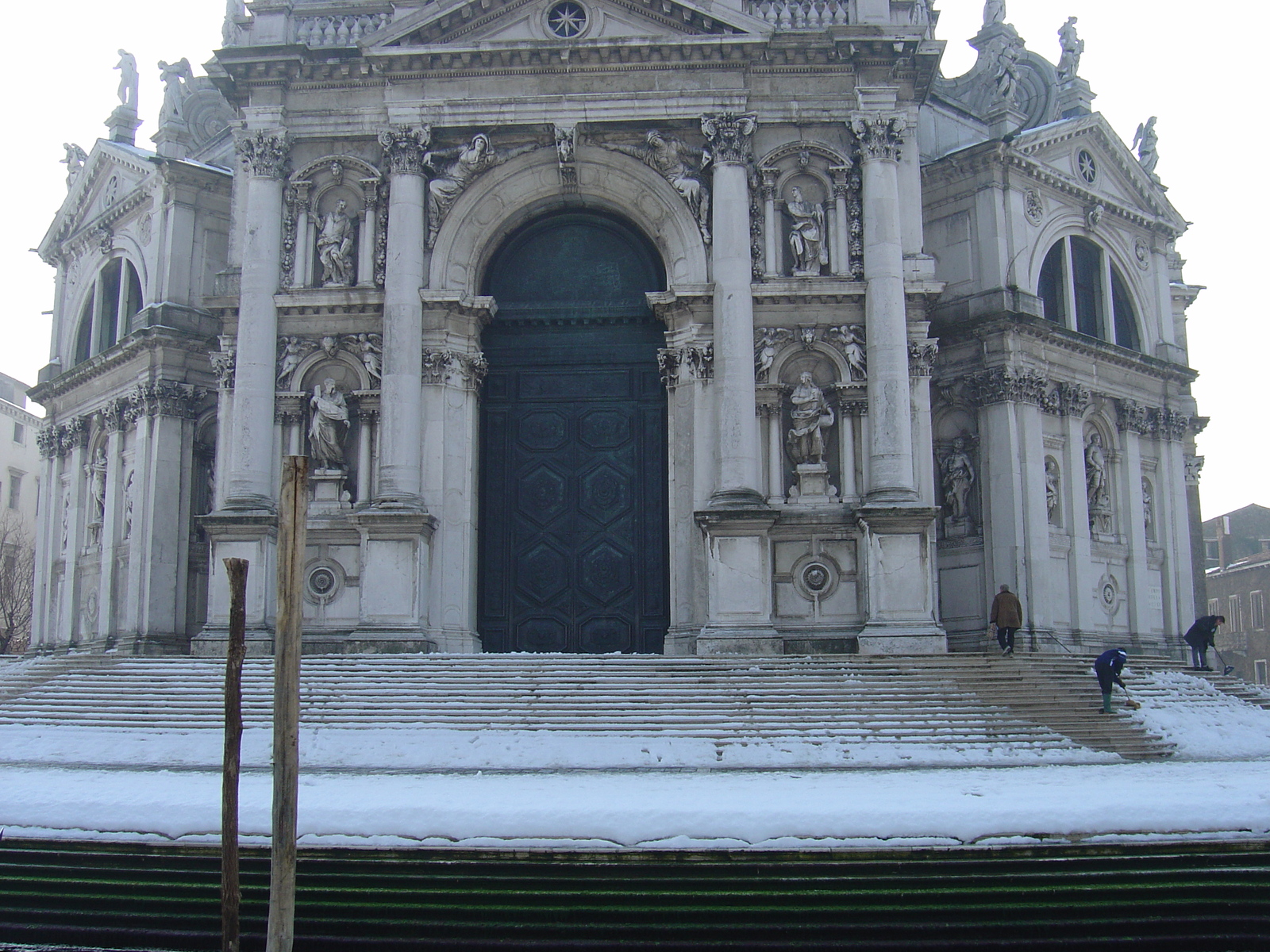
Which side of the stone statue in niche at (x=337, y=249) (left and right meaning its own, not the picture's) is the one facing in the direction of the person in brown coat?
left

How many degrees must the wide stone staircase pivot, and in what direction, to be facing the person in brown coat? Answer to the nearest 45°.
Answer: approximately 135° to its left

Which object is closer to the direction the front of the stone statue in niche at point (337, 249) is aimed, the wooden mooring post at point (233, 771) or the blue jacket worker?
the wooden mooring post

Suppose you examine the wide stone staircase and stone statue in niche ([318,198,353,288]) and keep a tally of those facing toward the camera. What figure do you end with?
2

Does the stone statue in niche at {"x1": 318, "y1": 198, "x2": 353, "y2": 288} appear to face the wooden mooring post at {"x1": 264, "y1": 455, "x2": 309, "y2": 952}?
yes

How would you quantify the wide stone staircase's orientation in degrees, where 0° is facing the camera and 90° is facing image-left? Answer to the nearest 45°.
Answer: approximately 0°

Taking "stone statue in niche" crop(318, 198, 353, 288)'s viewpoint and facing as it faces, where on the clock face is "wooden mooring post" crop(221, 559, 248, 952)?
The wooden mooring post is roughly at 12 o'clock from the stone statue in niche.
